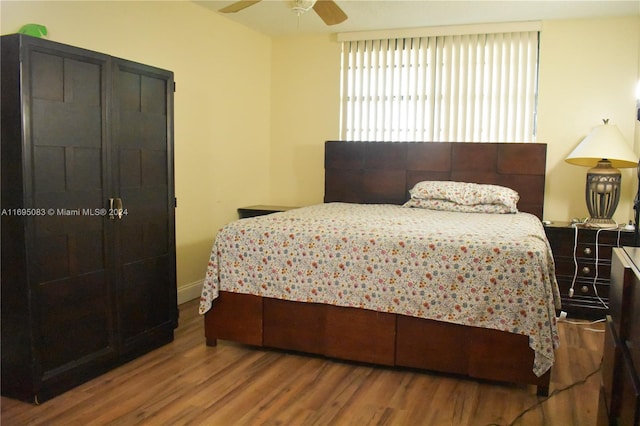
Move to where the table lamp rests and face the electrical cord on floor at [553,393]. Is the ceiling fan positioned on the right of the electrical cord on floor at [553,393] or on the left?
right

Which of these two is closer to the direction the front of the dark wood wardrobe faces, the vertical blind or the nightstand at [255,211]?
the vertical blind

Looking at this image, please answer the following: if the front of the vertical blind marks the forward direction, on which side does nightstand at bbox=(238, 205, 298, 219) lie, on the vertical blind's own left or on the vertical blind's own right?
on the vertical blind's own right

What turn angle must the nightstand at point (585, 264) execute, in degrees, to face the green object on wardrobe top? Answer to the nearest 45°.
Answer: approximately 45° to its right

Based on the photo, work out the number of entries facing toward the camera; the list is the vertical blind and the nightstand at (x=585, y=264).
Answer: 2

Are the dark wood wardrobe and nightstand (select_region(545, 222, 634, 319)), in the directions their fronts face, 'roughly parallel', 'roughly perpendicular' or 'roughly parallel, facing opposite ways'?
roughly perpendicular

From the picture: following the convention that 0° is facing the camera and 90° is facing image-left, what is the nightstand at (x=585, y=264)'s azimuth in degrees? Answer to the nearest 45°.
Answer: approximately 0°

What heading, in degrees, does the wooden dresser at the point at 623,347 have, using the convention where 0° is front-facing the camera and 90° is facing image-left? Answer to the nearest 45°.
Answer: approximately 45°

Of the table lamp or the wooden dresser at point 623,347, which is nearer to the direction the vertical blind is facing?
the wooden dresser

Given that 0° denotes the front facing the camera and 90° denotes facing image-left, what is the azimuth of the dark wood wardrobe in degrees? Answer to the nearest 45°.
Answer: approximately 315°

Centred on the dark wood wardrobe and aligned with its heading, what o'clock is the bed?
The bed is roughly at 11 o'clock from the dark wood wardrobe.
